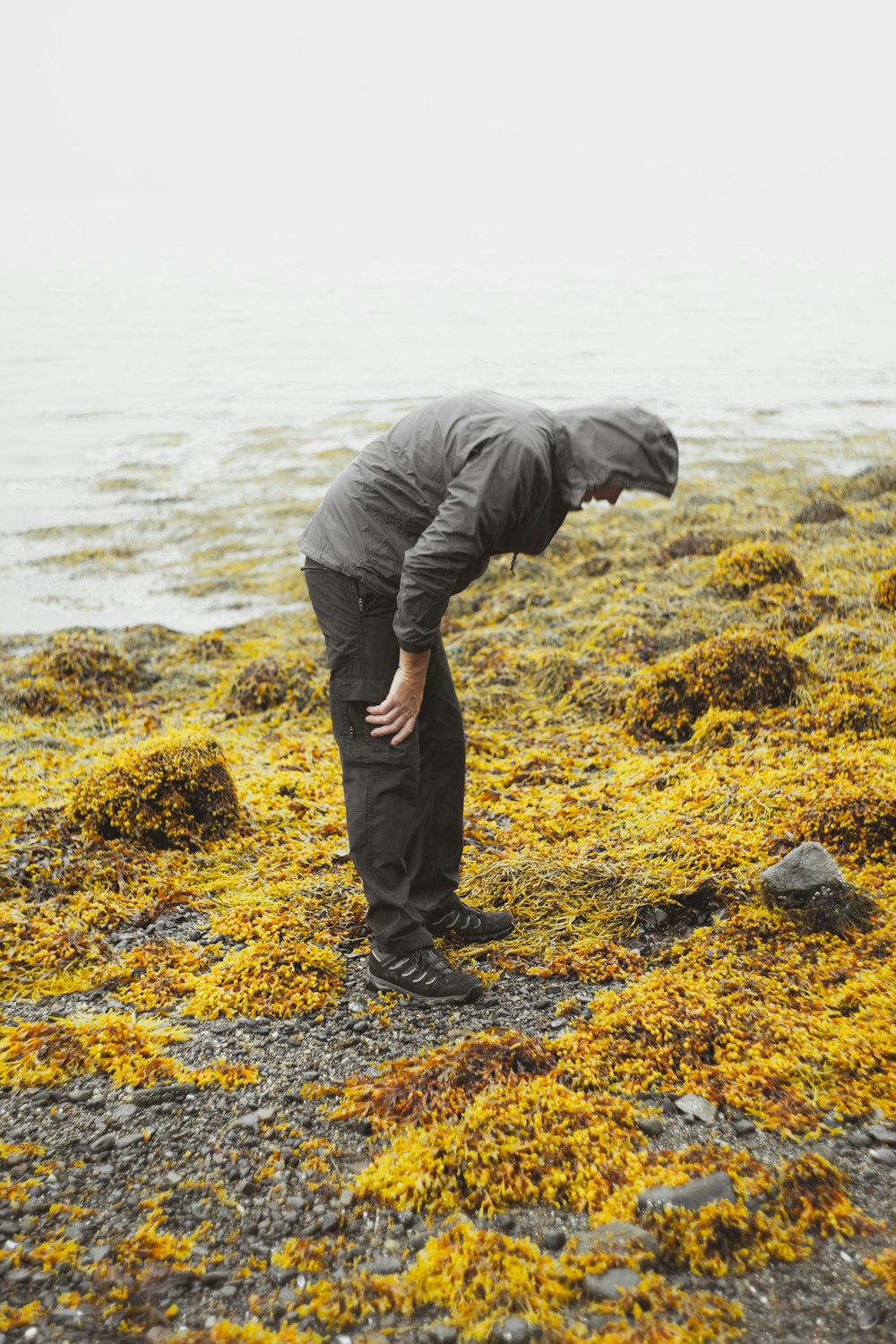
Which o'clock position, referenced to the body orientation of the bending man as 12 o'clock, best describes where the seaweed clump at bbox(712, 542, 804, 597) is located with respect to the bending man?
The seaweed clump is roughly at 10 o'clock from the bending man.

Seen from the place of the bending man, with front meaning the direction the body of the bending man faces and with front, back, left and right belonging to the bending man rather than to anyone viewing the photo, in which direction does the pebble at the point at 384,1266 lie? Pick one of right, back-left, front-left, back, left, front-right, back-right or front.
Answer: right

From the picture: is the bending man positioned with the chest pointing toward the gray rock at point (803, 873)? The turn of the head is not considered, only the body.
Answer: yes

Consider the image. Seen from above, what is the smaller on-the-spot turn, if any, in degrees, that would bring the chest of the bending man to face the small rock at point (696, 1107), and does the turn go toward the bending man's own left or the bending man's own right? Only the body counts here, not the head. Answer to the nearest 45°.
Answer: approximately 45° to the bending man's own right

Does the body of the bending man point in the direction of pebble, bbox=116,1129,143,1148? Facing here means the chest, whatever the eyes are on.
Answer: no

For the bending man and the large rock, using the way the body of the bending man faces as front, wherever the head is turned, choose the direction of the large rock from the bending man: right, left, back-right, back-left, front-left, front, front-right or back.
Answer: front

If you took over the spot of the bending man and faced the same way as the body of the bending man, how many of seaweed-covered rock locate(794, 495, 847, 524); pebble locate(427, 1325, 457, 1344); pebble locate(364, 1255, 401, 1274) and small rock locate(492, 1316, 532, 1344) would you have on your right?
3

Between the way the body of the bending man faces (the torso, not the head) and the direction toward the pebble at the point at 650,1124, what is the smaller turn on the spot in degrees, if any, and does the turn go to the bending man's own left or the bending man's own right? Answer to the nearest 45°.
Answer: approximately 45° to the bending man's own right

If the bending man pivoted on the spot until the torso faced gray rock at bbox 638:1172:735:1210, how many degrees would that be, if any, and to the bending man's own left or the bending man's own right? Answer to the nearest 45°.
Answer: approximately 45° to the bending man's own right

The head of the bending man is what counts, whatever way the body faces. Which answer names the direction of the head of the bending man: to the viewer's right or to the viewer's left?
to the viewer's right

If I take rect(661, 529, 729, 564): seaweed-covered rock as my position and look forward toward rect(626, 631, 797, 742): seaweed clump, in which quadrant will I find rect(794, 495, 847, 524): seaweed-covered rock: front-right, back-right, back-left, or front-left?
back-left

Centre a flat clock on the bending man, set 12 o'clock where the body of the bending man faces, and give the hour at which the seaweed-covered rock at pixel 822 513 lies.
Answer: The seaweed-covered rock is roughly at 10 o'clock from the bending man.

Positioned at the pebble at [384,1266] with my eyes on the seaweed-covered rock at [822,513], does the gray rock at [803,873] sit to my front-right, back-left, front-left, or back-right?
front-right

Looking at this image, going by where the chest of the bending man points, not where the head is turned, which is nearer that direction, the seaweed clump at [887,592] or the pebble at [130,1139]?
the seaweed clump

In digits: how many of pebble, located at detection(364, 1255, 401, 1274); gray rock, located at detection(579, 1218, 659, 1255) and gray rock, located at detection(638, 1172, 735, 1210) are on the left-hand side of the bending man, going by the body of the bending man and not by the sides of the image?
0

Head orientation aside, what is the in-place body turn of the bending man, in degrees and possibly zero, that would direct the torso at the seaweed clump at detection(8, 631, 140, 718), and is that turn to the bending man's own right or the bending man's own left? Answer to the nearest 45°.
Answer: approximately 135° to the bending man's own left

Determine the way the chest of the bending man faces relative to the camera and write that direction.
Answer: to the viewer's right

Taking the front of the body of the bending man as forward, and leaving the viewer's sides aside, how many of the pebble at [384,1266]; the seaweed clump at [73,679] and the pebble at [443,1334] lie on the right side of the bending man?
2
